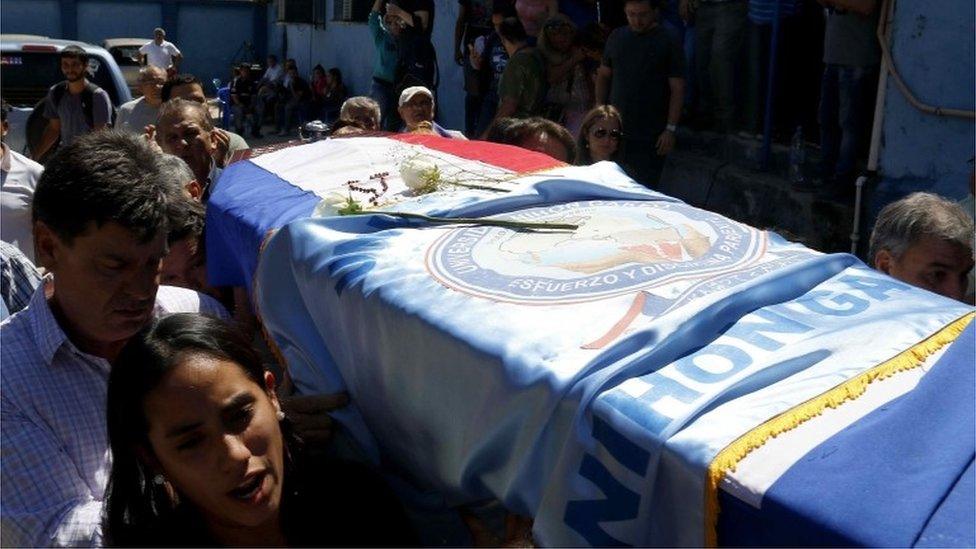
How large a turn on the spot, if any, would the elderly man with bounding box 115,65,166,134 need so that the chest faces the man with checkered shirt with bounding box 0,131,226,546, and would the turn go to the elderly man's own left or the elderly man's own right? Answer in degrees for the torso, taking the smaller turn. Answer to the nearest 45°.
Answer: approximately 45° to the elderly man's own right

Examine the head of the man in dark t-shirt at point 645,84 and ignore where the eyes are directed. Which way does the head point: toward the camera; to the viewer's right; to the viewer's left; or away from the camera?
toward the camera

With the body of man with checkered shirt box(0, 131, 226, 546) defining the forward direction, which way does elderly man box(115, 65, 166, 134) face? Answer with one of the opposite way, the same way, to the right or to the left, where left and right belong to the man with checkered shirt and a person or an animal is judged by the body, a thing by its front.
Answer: the same way

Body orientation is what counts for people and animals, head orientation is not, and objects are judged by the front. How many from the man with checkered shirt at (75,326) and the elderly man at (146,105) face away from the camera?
0

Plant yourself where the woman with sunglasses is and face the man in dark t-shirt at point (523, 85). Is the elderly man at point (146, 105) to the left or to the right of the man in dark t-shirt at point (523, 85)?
left

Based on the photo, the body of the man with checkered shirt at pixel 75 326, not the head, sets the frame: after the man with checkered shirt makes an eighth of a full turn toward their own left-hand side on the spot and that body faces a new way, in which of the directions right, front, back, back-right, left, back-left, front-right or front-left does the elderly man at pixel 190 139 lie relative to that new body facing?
left

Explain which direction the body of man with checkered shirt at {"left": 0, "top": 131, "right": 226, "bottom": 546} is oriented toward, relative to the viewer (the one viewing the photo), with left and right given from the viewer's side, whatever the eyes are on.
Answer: facing the viewer and to the right of the viewer

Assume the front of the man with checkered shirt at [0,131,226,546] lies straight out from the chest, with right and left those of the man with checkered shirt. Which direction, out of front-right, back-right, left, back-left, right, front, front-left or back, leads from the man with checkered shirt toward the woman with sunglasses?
left

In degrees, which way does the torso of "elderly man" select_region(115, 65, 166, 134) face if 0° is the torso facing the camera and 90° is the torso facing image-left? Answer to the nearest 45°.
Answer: approximately 315°

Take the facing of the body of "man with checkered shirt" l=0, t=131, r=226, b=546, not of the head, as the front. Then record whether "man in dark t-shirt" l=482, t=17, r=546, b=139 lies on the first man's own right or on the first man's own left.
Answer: on the first man's own left
